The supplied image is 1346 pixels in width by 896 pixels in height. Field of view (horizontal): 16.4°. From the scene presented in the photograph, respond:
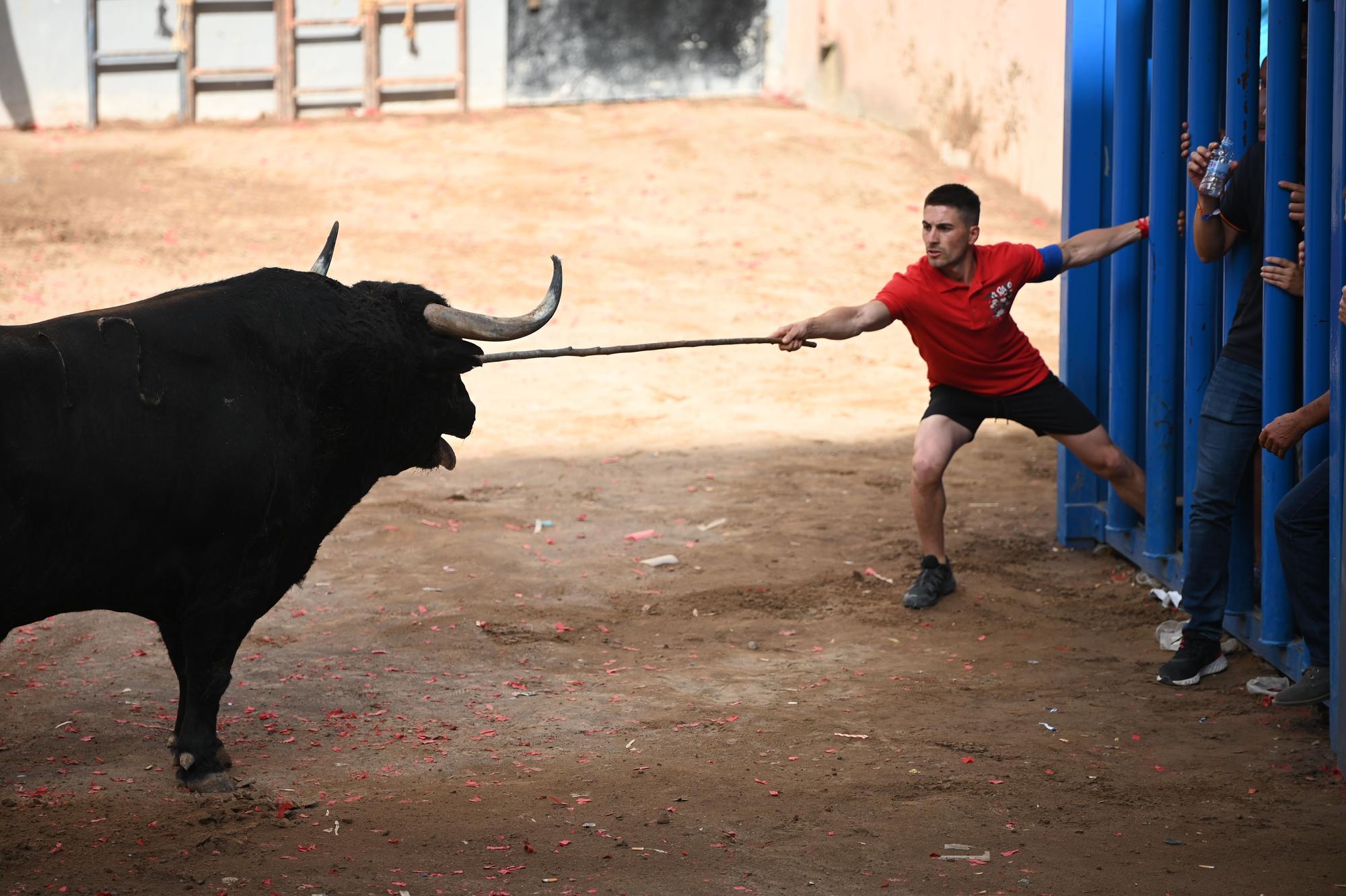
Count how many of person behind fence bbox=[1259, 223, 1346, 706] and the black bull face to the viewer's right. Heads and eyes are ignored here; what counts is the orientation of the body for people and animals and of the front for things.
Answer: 1

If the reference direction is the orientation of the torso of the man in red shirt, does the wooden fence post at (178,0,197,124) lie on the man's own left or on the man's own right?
on the man's own right

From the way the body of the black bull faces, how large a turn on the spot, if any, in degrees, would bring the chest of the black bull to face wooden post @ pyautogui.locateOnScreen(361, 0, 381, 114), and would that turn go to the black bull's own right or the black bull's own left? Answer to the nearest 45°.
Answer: approximately 90° to the black bull's own left

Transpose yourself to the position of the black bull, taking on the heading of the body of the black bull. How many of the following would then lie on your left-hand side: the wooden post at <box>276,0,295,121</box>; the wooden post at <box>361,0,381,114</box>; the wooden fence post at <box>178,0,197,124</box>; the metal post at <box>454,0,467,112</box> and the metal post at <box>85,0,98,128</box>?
5

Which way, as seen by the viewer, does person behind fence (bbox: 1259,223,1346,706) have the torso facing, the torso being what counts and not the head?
to the viewer's left

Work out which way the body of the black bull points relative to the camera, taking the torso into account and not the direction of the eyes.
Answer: to the viewer's right

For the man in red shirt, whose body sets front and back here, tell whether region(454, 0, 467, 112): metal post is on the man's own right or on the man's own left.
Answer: on the man's own right

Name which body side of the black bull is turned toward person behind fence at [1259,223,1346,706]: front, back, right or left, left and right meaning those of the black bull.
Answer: front

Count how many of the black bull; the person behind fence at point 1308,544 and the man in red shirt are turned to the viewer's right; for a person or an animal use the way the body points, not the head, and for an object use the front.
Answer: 1

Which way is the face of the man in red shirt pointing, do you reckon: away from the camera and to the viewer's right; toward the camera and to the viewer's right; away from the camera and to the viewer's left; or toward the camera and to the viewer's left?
toward the camera and to the viewer's left

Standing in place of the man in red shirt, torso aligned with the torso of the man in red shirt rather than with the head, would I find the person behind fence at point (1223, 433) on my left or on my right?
on my left
